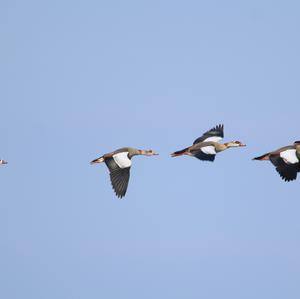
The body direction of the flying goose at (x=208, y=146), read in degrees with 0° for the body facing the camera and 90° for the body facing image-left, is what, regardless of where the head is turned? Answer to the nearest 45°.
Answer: approximately 270°

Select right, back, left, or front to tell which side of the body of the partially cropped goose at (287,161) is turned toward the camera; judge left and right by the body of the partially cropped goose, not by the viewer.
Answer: right

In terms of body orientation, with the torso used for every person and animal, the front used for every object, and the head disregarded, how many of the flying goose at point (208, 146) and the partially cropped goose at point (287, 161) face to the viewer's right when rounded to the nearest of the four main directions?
2

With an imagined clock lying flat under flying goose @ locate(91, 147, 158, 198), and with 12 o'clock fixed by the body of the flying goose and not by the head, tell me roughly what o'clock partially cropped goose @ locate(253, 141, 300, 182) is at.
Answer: The partially cropped goose is roughly at 12 o'clock from the flying goose.

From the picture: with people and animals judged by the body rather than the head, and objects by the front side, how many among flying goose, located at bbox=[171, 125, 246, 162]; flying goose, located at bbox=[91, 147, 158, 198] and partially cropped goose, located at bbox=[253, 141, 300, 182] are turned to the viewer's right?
3

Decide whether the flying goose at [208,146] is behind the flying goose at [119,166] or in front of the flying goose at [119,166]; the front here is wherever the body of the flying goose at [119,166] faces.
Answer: in front

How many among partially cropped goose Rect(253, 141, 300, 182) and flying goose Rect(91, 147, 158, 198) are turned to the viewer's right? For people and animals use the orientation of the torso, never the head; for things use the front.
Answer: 2

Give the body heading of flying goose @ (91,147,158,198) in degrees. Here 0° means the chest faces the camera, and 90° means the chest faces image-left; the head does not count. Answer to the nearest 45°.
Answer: approximately 270°

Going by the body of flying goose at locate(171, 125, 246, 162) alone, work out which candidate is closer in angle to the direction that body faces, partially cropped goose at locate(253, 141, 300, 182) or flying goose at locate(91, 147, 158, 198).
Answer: the partially cropped goose
